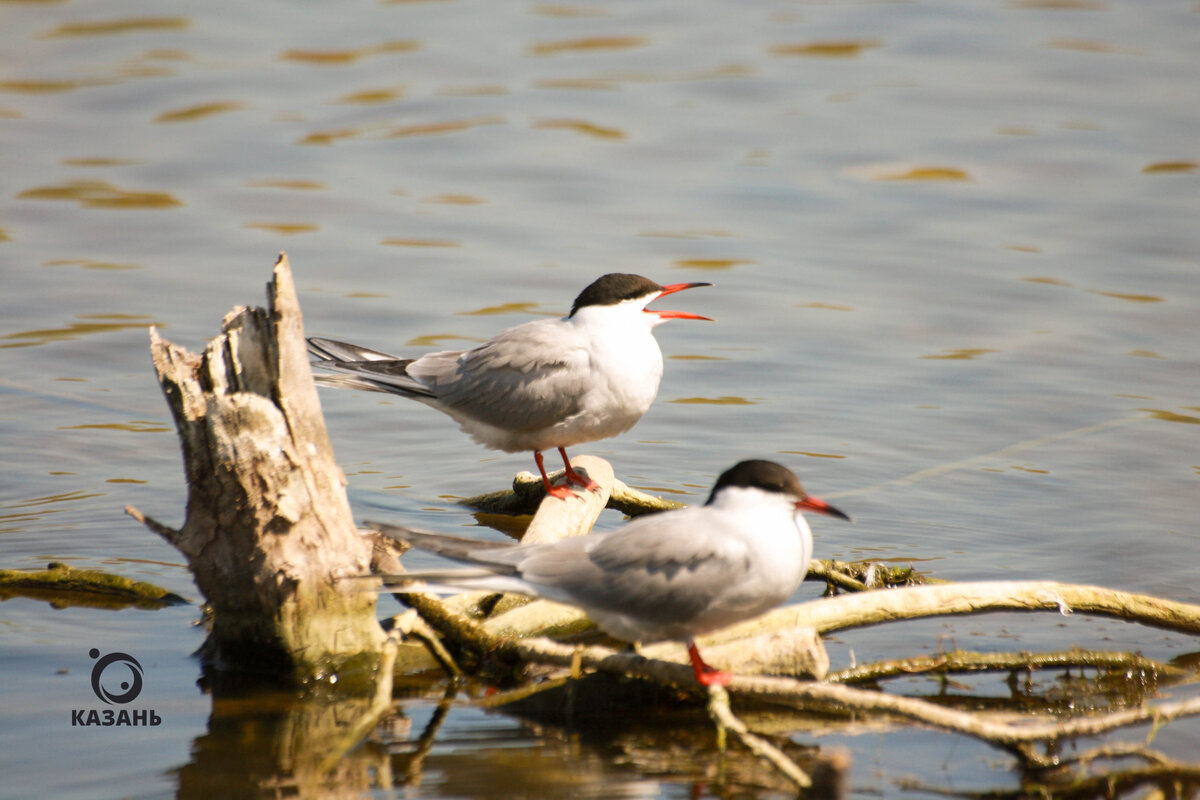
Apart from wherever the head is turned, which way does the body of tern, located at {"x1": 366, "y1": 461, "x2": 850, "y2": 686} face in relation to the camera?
to the viewer's right

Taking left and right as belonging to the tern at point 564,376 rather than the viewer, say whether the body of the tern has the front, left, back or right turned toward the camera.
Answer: right
